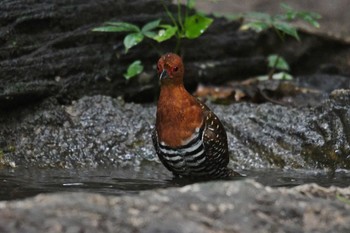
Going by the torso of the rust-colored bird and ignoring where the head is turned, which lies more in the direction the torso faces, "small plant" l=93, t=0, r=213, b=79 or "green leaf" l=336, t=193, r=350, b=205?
the green leaf

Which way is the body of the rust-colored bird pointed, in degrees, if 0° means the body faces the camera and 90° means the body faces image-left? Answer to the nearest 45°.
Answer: approximately 45°

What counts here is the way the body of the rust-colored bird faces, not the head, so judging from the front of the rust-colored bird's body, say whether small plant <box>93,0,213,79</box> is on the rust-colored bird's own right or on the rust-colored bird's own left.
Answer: on the rust-colored bird's own right

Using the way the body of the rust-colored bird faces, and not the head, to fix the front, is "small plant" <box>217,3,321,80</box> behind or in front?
behind

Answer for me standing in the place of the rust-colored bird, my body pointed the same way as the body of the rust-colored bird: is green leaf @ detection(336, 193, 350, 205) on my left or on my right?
on my left
